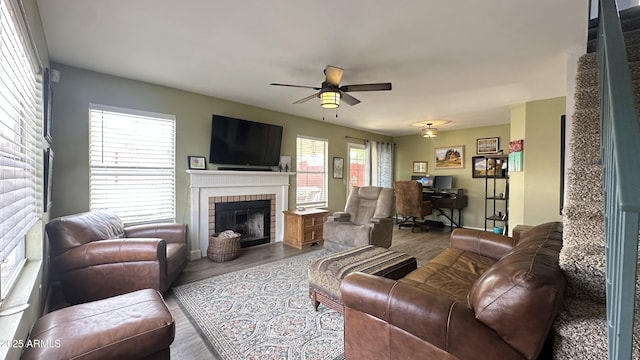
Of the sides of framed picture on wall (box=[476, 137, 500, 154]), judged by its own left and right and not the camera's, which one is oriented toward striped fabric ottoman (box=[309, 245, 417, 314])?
front

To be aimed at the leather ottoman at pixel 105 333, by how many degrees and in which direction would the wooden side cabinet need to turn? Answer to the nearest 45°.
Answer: approximately 45° to its right

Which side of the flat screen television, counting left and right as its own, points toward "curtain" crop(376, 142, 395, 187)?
left

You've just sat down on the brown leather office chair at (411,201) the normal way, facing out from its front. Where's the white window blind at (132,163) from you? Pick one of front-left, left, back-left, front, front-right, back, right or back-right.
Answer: back

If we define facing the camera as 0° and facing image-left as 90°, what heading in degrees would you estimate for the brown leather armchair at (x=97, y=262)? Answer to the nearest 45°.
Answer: approximately 270°

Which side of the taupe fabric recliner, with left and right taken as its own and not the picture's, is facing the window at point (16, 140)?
front

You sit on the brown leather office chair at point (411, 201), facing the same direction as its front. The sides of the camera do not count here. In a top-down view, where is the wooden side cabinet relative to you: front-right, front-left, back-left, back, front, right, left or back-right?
back

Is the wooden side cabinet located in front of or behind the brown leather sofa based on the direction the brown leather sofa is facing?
in front

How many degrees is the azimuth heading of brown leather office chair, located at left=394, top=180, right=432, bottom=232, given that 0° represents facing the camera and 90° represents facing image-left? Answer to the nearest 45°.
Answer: approximately 225°

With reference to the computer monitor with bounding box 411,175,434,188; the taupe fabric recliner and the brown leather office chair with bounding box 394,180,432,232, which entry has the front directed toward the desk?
the brown leather office chair

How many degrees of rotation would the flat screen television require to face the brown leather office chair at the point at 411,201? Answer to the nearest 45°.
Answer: approximately 45° to its left

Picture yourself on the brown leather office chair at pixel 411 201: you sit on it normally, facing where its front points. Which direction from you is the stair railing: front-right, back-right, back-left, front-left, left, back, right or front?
back-right

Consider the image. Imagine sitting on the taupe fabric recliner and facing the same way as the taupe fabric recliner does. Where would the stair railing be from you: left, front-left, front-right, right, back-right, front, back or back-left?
front-left

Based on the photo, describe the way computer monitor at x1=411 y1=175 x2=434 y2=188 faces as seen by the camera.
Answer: facing the viewer and to the left of the viewer

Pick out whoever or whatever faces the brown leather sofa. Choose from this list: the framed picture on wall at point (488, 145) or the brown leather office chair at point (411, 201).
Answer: the framed picture on wall

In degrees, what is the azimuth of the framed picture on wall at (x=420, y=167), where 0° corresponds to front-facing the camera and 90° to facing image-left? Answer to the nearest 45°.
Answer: approximately 0°

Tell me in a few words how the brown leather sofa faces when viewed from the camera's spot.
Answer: facing away from the viewer and to the left of the viewer

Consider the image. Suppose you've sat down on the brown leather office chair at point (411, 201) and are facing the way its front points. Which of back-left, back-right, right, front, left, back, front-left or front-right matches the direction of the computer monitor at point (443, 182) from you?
front

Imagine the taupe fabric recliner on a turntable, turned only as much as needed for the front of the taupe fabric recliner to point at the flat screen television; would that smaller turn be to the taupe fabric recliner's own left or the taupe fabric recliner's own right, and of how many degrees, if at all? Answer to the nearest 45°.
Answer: approximately 45° to the taupe fabric recliner's own right
